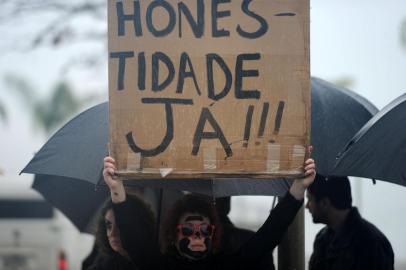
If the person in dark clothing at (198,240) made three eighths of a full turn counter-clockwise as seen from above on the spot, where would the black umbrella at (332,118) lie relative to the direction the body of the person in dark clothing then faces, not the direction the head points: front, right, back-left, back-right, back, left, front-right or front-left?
front

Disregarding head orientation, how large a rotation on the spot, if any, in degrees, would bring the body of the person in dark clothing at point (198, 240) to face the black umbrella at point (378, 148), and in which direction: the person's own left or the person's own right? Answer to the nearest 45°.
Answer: approximately 90° to the person's own left

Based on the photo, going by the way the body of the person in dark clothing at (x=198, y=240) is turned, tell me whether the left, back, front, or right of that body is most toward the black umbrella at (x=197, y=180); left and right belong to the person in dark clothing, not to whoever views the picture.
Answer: back

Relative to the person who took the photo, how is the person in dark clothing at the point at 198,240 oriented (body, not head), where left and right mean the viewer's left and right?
facing the viewer

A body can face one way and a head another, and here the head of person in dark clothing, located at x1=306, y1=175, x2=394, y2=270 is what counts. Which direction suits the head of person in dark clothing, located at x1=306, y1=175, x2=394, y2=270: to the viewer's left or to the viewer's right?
to the viewer's left

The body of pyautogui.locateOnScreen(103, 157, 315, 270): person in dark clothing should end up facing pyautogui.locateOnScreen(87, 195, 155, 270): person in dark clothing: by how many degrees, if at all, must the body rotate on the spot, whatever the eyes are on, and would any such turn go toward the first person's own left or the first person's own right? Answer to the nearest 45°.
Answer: approximately 135° to the first person's own right

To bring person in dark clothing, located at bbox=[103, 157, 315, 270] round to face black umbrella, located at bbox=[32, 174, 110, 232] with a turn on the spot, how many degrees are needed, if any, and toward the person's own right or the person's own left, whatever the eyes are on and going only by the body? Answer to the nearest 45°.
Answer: approximately 135° to the person's own right

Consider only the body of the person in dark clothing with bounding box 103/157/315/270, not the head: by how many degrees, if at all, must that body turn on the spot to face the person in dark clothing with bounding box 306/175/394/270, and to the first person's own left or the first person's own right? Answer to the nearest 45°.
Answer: approximately 135° to the first person's own left
